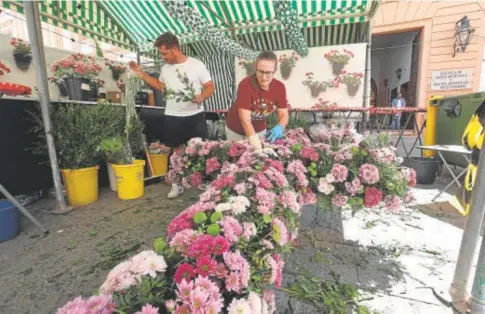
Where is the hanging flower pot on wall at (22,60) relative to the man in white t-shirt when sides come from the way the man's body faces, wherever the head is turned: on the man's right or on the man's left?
on the man's right

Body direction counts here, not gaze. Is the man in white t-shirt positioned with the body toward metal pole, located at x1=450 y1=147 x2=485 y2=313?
no

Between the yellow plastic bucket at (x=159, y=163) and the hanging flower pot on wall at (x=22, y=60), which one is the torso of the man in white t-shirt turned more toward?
the hanging flower pot on wall

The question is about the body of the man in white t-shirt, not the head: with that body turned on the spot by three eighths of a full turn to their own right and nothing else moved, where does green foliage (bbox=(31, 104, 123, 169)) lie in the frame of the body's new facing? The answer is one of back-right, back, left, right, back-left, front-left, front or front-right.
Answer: left

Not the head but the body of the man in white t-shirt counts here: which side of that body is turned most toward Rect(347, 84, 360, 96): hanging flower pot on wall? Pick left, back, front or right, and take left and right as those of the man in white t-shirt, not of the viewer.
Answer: back

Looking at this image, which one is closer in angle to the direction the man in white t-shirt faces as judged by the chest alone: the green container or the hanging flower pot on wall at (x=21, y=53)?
the hanging flower pot on wall

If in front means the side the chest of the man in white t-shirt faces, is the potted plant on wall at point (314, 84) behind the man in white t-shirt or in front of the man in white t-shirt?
behind

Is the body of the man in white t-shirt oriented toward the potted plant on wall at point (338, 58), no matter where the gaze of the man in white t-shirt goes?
no

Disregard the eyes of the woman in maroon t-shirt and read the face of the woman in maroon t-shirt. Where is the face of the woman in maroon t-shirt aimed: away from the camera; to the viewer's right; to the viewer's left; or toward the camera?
toward the camera

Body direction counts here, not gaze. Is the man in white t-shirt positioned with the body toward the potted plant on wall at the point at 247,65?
no

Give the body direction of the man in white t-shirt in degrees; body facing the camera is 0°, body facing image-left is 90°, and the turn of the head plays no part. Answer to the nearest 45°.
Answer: approximately 45°
